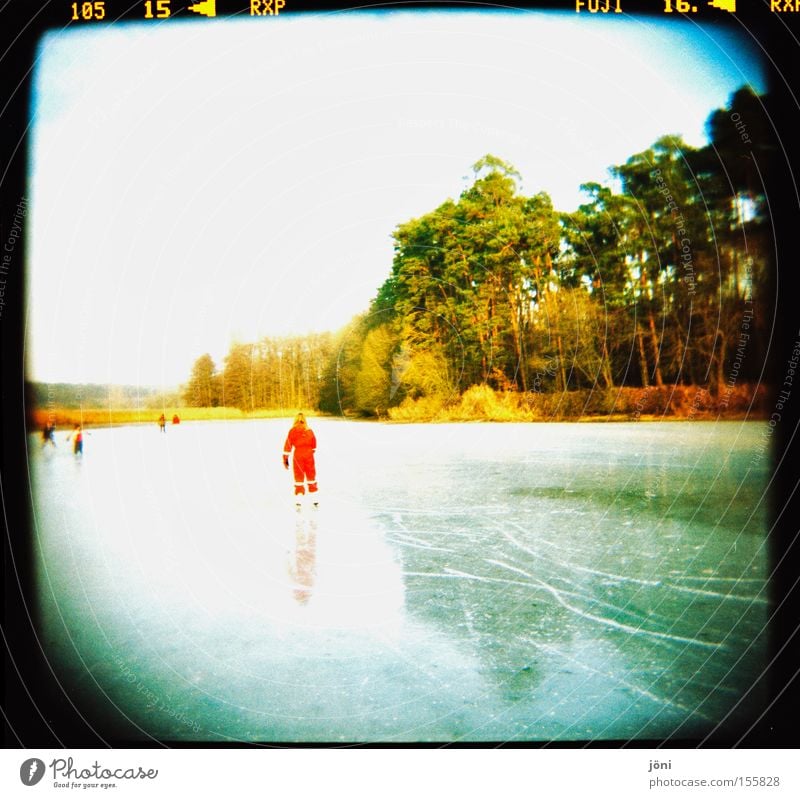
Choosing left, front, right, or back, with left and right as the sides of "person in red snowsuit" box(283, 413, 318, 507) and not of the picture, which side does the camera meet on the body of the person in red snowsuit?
back
